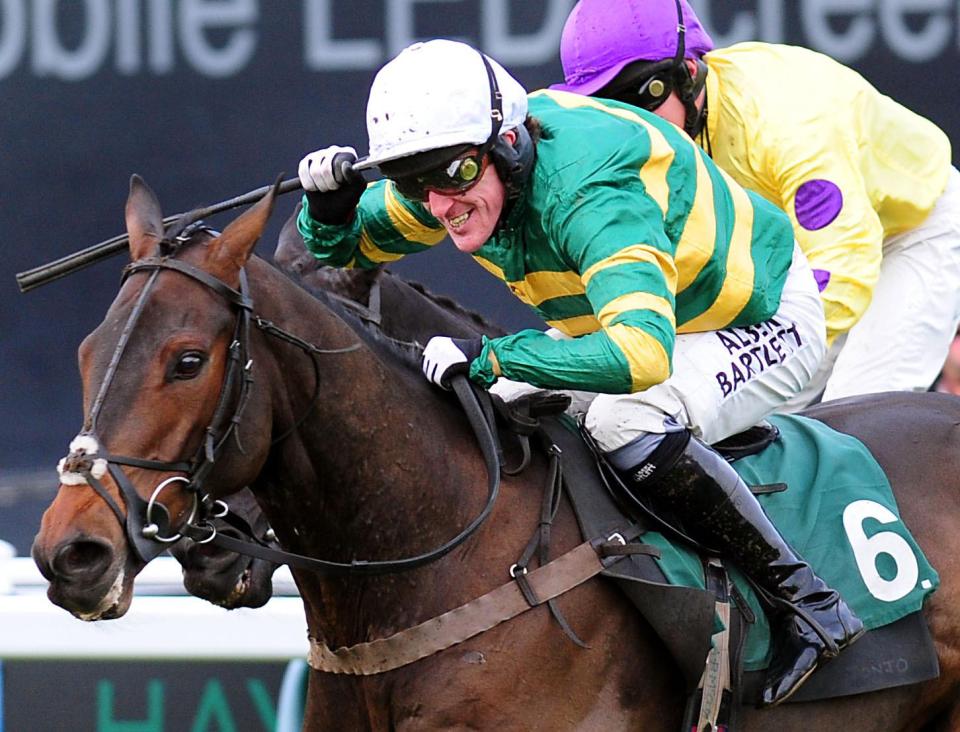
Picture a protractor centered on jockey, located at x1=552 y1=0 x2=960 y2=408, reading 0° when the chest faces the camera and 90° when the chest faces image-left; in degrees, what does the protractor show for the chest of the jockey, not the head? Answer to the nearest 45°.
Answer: approximately 90°

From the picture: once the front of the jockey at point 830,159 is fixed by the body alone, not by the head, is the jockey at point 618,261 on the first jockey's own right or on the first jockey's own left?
on the first jockey's own left

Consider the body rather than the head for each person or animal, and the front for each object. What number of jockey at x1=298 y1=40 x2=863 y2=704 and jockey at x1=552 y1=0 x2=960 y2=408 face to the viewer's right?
0

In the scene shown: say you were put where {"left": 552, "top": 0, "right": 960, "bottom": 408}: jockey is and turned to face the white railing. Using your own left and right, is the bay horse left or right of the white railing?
left
